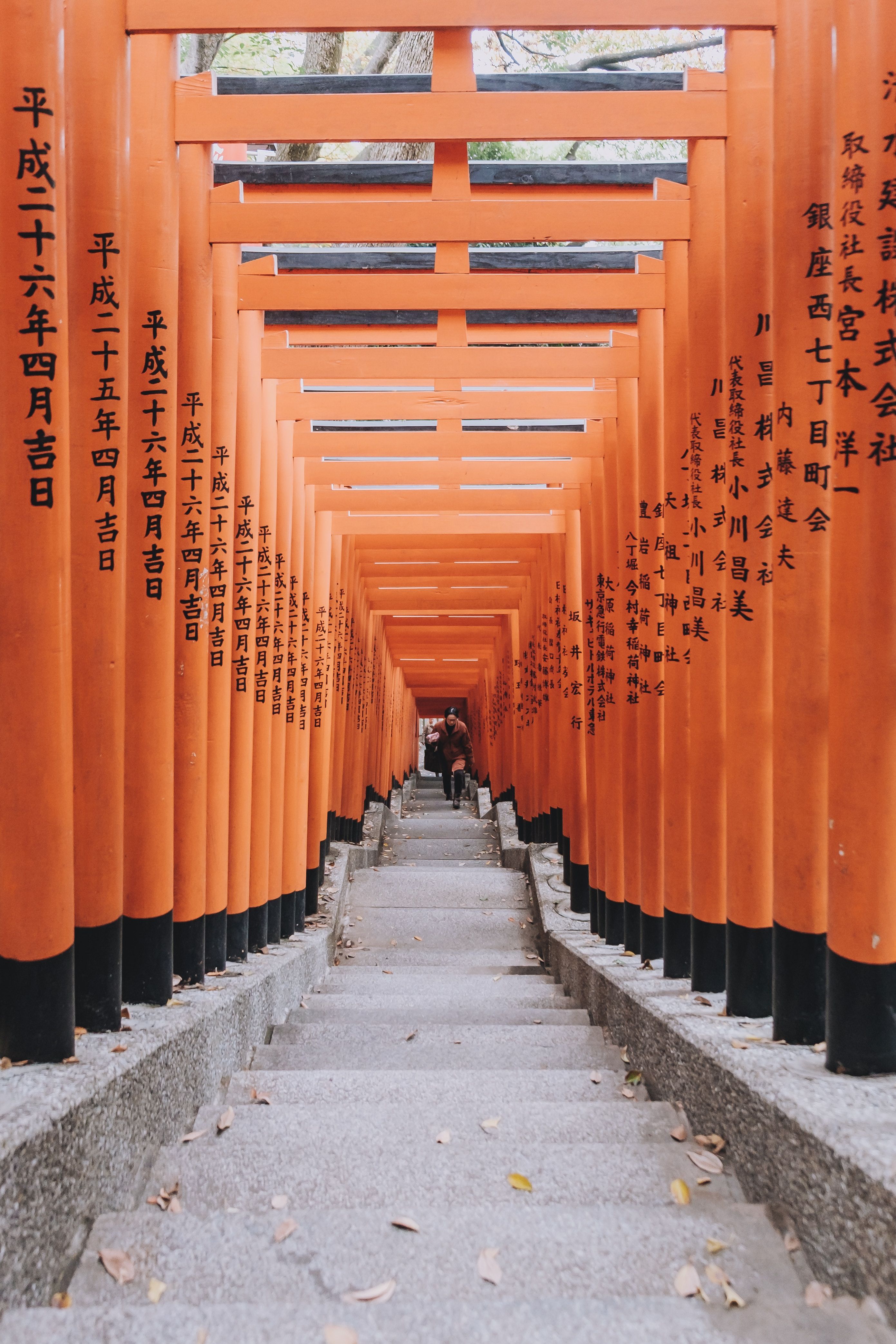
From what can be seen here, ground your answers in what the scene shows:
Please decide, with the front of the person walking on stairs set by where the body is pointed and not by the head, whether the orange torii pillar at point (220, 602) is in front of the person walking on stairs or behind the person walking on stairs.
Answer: in front

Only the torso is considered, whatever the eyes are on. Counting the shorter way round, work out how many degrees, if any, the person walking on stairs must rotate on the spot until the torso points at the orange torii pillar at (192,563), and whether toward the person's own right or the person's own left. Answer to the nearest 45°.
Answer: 0° — they already face it

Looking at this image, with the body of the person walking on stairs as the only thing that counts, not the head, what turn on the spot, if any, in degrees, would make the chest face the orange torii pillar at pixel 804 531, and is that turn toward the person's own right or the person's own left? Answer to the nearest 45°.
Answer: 0° — they already face it

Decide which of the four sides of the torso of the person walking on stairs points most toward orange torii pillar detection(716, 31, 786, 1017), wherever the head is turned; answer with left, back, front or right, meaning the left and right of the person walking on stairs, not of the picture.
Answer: front

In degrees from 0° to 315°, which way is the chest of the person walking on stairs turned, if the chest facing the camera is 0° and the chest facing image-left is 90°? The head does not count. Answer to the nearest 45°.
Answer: approximately 0°

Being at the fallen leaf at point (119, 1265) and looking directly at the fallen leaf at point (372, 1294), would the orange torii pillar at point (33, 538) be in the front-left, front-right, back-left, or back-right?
back-left

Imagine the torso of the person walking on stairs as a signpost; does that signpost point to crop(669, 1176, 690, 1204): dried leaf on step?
yes

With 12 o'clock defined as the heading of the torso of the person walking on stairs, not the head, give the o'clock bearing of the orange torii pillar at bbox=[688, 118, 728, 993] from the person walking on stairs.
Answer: The orange torii pillar is roughly at 12 o'clock from the person walking on stairs.

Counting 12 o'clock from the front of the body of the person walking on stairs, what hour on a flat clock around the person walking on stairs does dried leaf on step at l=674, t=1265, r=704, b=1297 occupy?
The dried leaf on step is roughly at 12 o'clock from the person walking on stairs.
